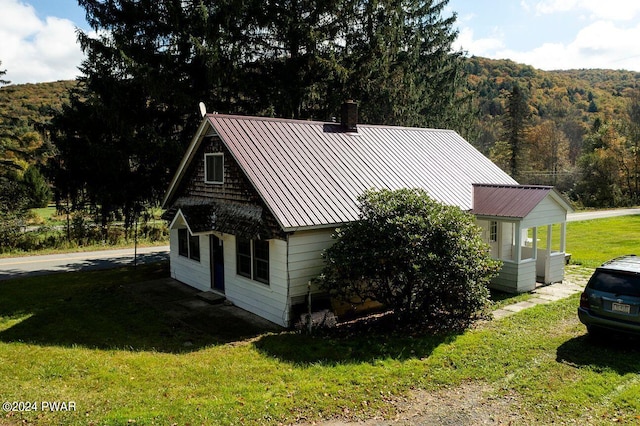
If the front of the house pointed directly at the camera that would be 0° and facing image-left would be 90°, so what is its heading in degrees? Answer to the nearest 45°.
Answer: approximately 45°

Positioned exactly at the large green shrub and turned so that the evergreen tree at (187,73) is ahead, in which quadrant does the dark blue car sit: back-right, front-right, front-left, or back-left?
back-right

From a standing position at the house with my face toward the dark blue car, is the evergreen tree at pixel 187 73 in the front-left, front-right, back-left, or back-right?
back-left

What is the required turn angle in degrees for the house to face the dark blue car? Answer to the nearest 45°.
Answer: approximately 90° to its left
